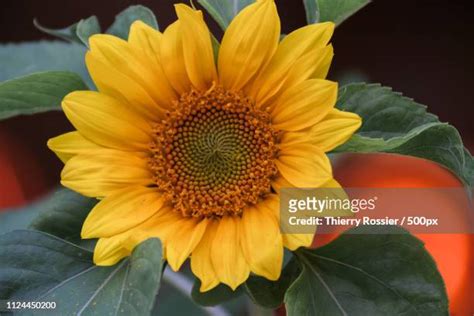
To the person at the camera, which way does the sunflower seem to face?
facing the viewer
